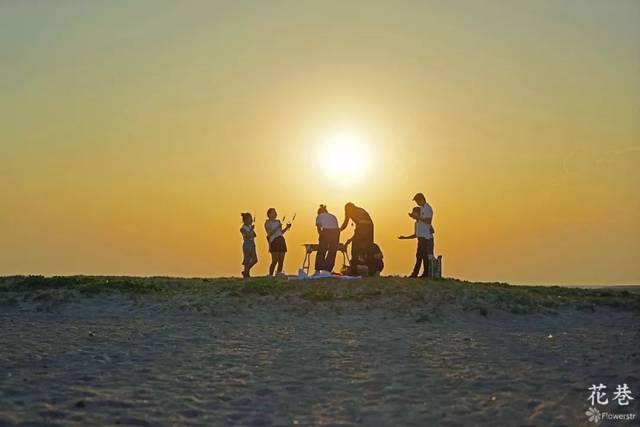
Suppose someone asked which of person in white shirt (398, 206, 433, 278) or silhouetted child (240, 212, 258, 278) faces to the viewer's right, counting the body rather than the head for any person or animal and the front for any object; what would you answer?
the silhouetted child

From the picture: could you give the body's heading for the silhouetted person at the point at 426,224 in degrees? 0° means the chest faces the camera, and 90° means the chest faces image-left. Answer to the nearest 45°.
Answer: approximately 90°

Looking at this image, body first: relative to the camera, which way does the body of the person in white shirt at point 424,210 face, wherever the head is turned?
to the viewer's left

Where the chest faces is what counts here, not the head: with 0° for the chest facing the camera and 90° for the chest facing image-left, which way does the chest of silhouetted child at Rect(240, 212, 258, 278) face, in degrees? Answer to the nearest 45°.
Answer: approximately 270°

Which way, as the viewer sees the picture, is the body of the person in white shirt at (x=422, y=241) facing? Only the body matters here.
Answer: to the viewer's left

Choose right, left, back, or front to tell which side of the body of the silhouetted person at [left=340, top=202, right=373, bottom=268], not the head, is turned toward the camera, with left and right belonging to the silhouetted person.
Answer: left

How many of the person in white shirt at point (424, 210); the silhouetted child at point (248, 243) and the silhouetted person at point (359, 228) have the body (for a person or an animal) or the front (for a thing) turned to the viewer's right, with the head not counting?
1

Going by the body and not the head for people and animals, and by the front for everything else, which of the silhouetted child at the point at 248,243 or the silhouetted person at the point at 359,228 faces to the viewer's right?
the silhouetted child

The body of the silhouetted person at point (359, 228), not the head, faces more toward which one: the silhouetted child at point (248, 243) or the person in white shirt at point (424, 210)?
the silhouetted child

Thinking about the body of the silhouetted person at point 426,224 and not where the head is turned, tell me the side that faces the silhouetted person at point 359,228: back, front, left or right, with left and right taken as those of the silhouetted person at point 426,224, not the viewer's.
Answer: front
